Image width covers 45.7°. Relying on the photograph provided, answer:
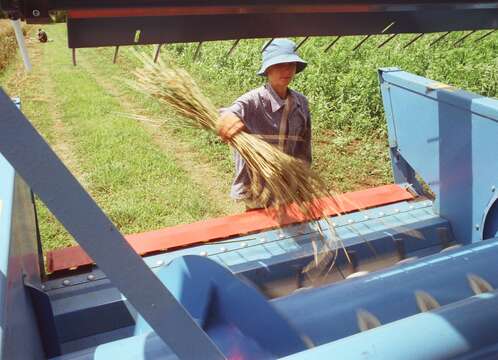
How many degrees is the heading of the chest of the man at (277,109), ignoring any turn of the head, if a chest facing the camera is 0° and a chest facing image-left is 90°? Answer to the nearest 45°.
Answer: approximately 315°

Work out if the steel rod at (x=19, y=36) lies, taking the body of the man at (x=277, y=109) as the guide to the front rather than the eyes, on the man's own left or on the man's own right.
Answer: on the man's own right
